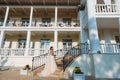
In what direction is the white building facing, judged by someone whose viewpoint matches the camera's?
facing the viewer
